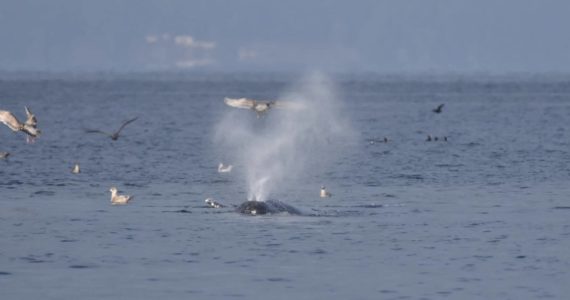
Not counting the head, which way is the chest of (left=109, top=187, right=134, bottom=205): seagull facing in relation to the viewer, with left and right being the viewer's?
facing to the left of the viewer
